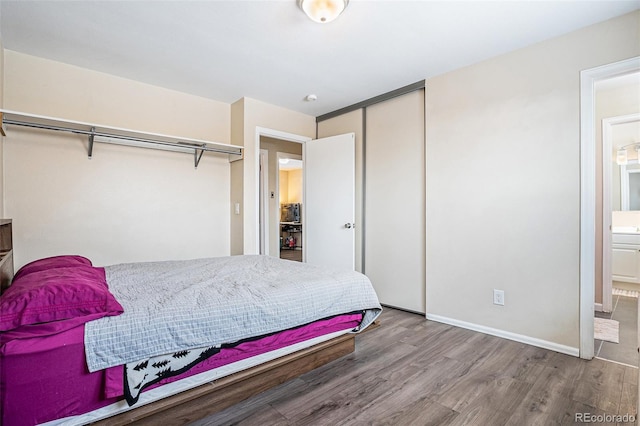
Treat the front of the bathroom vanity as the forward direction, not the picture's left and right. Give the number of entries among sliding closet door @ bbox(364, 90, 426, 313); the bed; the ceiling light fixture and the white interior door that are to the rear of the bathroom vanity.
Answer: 0

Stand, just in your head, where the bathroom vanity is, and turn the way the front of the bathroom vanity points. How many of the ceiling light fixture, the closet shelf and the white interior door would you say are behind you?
0

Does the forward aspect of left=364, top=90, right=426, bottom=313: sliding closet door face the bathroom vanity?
no

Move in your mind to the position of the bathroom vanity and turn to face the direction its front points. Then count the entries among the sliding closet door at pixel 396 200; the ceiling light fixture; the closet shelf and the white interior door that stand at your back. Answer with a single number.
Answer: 0

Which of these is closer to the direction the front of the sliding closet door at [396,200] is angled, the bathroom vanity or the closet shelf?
the closet shelf

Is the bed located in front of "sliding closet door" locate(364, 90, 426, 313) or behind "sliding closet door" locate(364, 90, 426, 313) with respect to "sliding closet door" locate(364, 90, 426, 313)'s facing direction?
in front

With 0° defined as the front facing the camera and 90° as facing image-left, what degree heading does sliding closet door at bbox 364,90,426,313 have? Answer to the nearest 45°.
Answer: approximately 45°

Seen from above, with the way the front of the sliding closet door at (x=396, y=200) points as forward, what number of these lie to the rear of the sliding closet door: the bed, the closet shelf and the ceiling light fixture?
0

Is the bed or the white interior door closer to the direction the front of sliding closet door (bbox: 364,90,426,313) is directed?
the bed

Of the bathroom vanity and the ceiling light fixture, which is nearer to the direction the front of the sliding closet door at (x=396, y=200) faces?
the ceiling light fixture

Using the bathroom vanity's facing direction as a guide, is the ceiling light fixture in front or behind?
in front

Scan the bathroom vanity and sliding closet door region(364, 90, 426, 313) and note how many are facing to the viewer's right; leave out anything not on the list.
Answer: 0

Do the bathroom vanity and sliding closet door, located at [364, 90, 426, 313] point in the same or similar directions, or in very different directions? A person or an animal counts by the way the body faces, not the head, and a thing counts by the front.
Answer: same or similar directions

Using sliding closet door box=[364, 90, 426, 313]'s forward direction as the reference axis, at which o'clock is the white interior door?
The white interior door is roughly at 2 o'clock from the sliding closet door.

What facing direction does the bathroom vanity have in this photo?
toward the camera
